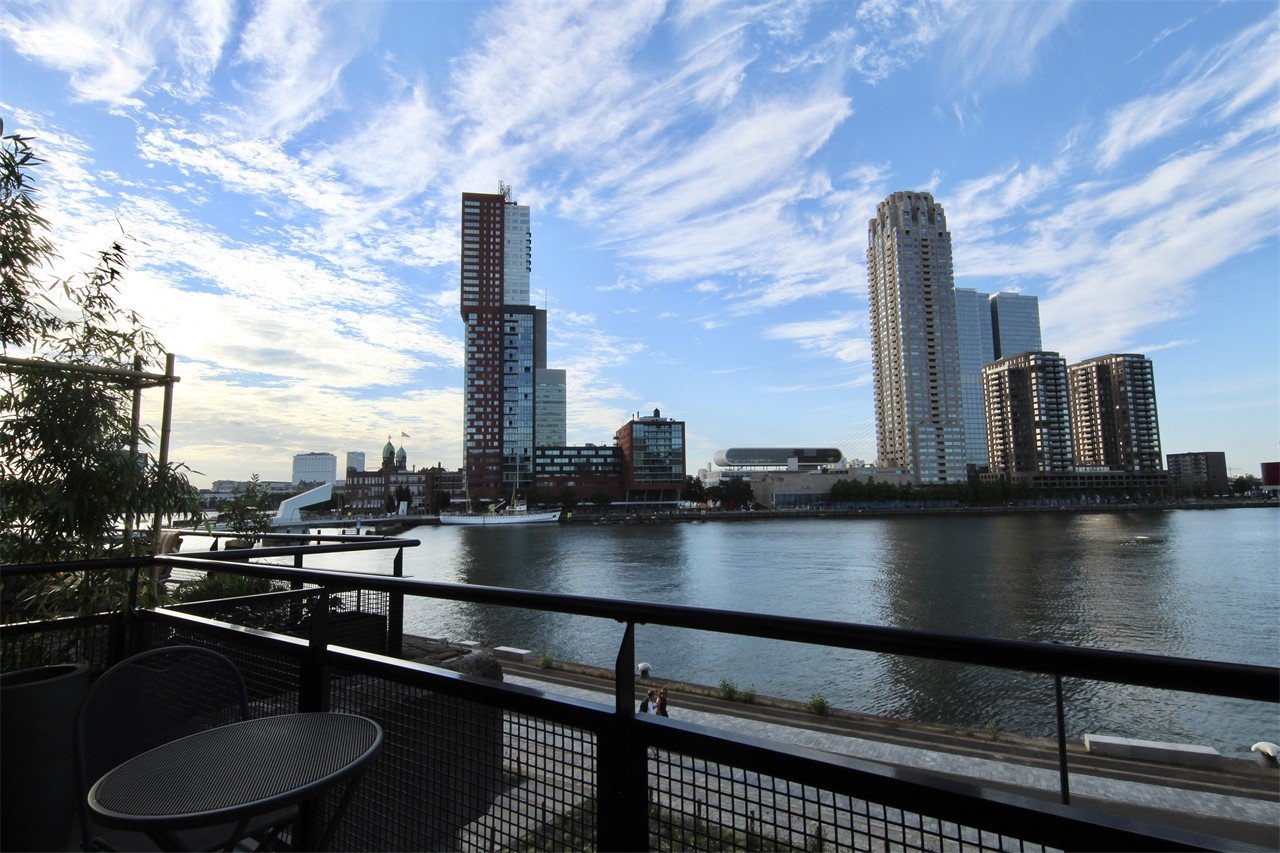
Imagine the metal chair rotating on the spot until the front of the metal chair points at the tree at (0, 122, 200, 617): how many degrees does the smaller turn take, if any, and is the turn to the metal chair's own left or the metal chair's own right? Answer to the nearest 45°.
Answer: approximately 135° to the metal chair's own left

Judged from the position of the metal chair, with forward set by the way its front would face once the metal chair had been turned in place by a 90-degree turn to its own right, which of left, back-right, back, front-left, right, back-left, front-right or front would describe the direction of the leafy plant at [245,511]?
back-right

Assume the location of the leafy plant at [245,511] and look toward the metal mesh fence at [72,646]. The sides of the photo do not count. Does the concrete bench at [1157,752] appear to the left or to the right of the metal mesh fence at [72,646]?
left

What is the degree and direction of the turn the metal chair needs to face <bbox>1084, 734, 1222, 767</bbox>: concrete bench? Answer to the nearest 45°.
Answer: approximately 45° to its left

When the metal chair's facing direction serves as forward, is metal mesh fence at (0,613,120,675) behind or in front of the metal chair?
behind

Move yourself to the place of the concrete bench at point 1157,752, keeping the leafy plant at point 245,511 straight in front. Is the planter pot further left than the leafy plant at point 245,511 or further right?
left

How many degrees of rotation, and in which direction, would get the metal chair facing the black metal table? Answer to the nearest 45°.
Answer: approximately 45° to its right

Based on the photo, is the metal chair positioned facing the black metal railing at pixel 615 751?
yes
